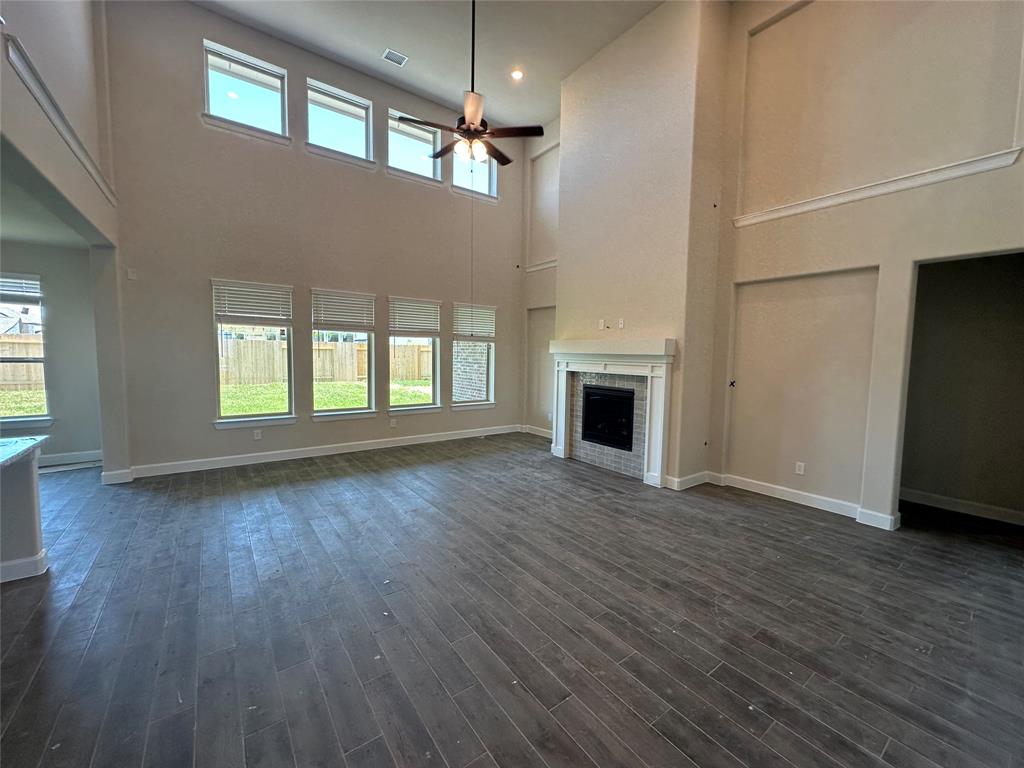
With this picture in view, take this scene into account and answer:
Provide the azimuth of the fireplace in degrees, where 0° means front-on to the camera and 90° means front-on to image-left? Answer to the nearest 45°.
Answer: approximately 45°

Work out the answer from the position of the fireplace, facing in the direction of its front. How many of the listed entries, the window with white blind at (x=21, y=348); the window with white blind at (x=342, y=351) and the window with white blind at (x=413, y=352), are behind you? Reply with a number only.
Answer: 0

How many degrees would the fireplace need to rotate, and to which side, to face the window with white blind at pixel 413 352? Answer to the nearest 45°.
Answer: approximately 45° to its right

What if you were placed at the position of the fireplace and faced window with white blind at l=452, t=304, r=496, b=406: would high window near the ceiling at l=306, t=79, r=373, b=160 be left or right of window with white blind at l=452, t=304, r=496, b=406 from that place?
left

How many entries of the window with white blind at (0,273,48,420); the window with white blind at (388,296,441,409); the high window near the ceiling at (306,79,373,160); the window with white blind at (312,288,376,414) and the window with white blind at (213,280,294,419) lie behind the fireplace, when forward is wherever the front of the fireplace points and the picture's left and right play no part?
0

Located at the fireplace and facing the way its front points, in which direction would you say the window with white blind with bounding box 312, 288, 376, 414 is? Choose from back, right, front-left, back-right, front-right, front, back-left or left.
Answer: front-right

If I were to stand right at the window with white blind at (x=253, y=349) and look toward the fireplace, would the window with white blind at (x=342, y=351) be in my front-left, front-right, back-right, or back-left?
front-left

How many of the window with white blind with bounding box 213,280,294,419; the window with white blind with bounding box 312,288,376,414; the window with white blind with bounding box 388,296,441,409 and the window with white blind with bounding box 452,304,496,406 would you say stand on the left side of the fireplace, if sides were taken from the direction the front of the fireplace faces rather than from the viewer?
0

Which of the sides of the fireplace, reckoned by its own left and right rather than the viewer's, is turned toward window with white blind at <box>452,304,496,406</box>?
right

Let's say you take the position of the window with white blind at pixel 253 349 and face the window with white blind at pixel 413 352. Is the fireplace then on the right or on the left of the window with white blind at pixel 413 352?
right
